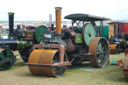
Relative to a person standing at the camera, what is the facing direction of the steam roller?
facing the viewer and to the left of the viewer
